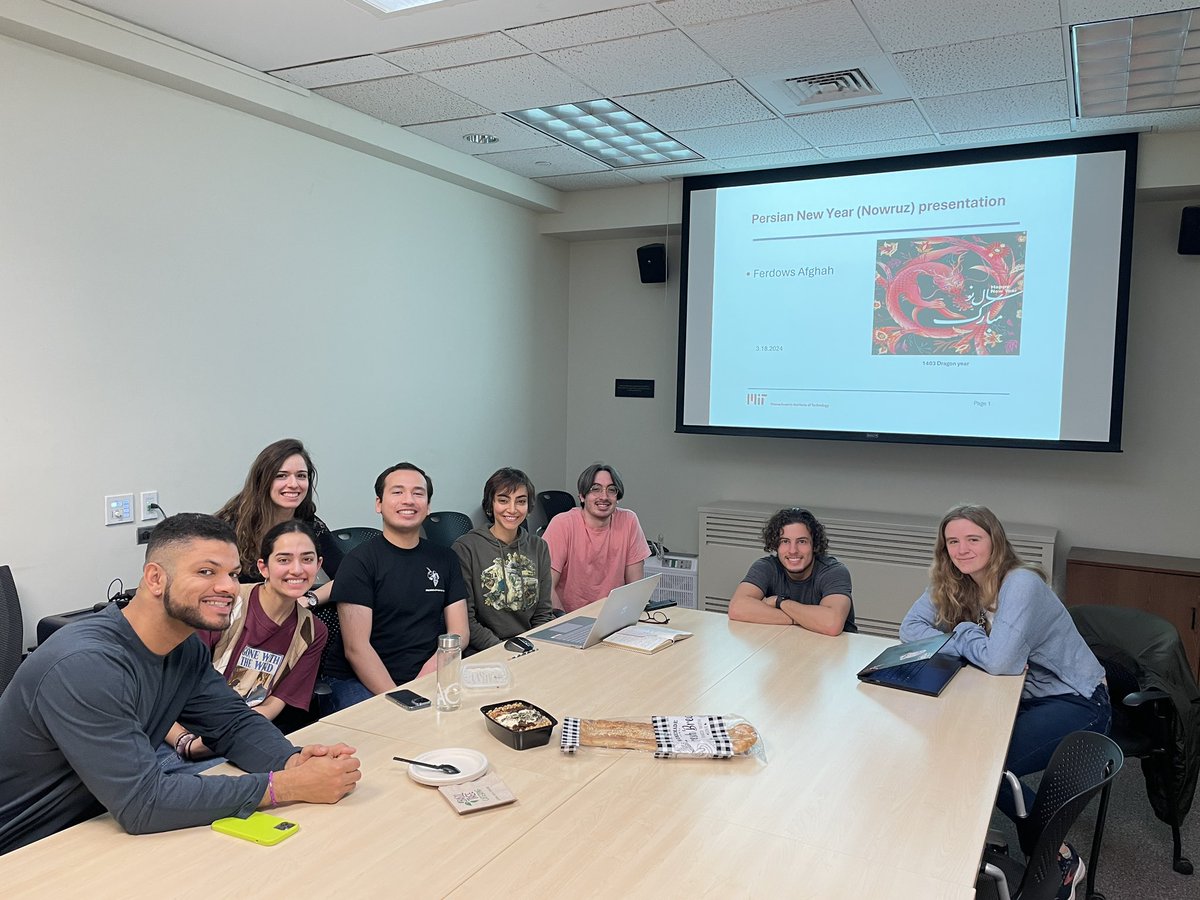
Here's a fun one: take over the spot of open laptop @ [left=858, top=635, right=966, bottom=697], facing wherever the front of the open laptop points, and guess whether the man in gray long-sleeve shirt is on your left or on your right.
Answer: on your right

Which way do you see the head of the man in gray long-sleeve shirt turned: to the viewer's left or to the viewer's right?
to the viewer's right

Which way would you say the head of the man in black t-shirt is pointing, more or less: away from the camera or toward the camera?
toward the camera

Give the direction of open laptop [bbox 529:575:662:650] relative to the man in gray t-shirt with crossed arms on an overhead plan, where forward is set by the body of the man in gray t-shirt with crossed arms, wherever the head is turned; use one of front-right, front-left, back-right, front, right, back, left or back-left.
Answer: front-right

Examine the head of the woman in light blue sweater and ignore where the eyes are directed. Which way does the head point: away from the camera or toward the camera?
toward the camera

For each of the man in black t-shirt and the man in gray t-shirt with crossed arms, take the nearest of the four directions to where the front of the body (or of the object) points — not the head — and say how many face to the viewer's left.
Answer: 0

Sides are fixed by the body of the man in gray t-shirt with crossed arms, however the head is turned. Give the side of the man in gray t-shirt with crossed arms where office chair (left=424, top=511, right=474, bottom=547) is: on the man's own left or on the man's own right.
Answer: on the man's own right

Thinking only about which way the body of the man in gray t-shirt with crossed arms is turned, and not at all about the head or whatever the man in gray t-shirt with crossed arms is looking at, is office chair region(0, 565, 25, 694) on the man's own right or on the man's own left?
on the man's own right

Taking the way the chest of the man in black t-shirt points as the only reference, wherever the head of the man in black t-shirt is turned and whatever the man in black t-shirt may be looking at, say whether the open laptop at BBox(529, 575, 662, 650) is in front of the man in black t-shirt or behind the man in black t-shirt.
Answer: in front

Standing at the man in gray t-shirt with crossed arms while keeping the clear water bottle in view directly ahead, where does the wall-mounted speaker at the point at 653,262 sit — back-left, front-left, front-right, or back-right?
back-right

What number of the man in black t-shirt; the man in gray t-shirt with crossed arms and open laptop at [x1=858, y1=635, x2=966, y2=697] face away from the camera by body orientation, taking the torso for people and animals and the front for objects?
0

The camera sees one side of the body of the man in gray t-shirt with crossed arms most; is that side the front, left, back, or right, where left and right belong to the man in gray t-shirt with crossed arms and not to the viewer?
front

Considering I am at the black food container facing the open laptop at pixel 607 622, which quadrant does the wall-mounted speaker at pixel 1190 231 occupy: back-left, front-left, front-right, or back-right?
front-right

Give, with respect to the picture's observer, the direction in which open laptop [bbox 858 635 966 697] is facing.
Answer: facing the viewer and to the right of the viewer

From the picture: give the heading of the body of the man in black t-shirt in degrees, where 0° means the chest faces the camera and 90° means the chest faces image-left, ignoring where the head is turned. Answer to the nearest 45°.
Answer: approximately 315°

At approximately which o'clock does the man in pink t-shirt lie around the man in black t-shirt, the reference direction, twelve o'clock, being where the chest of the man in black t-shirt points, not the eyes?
The man in pink t-shirt is roughly at 9 o'clock from the man in black t-shirt.

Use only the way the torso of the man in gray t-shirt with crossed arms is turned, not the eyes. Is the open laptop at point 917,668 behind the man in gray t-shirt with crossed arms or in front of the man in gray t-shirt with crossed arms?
in front
